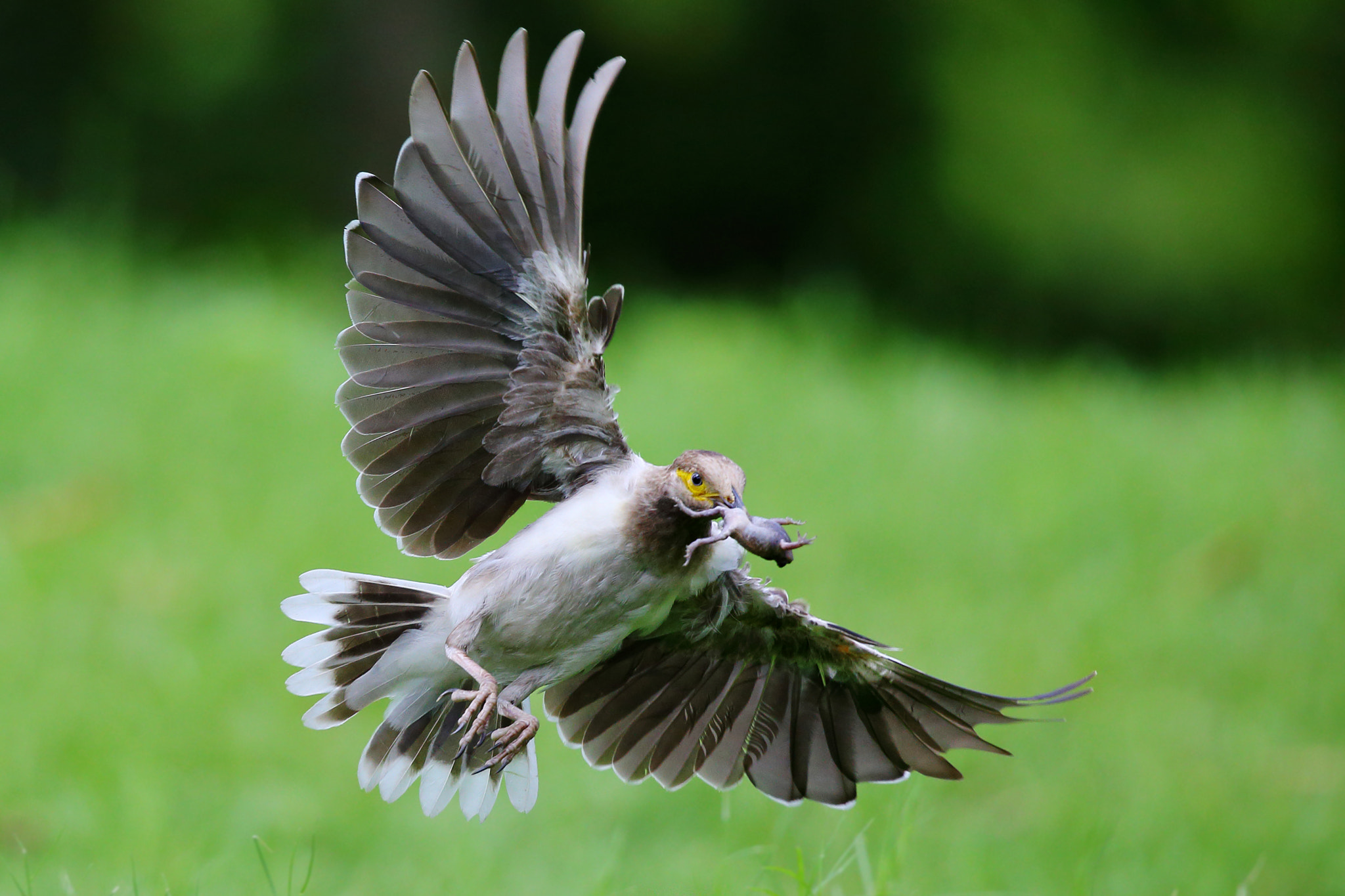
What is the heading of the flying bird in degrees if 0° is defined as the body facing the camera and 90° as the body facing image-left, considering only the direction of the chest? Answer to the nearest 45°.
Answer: approximately 315°
